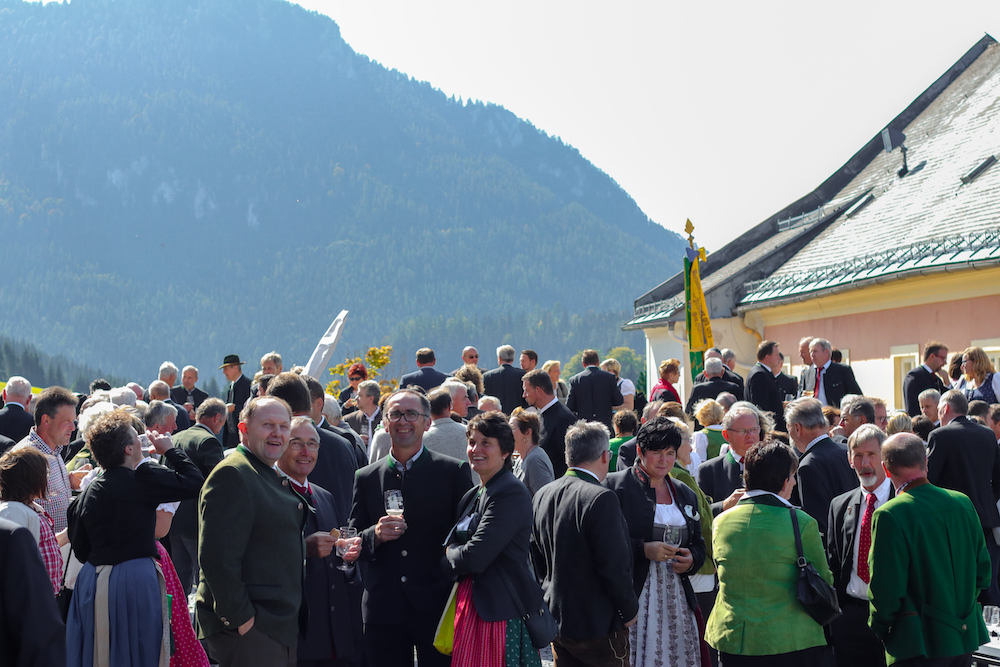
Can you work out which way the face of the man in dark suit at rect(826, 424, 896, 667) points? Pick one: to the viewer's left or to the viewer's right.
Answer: to the viewer's left

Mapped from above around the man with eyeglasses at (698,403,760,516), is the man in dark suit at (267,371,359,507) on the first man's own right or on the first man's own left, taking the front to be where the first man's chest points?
on the first man's own right

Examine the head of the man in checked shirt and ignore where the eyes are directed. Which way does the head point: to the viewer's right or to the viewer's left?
to the viewer's right

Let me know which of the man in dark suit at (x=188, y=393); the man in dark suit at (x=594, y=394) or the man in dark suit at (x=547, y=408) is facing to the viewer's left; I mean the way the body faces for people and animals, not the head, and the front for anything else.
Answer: the man in dark suit at (x=547, y=408)

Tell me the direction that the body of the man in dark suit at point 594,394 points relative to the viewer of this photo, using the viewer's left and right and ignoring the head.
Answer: facing away from the viewer

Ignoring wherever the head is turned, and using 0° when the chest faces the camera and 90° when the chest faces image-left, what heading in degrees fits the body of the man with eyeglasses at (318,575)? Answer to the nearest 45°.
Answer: approximately 315°

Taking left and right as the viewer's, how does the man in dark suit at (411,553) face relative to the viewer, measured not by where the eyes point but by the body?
facing the viewer

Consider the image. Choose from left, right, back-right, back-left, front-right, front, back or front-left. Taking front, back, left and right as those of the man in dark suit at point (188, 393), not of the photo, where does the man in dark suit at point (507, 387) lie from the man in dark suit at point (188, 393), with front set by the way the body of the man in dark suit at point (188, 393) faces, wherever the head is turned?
front-left

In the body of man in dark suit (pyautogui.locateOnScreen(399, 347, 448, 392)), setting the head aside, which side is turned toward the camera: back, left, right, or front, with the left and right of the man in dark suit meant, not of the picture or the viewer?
back

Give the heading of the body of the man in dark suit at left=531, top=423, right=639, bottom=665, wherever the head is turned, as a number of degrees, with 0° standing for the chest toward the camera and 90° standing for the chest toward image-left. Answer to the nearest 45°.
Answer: approximately 225°

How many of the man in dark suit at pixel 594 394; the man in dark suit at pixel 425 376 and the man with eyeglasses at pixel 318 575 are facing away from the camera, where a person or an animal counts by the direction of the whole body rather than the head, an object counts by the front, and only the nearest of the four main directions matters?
2

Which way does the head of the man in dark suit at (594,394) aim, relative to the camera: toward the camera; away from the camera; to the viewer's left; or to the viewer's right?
away from the camera

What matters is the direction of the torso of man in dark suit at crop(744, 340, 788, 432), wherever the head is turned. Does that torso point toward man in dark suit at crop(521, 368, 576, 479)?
no
